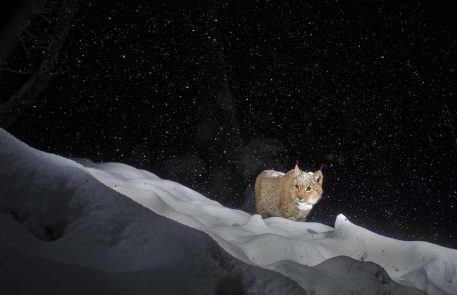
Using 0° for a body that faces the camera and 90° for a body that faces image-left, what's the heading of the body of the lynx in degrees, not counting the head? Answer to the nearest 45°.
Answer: approximately 315°
